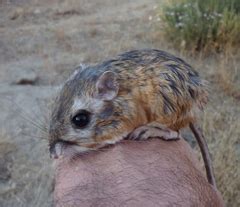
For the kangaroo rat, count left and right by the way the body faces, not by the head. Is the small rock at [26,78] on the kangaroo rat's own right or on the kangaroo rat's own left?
on the kangaroo rat's own right

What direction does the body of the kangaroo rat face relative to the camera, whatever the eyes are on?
to the viewer's left
